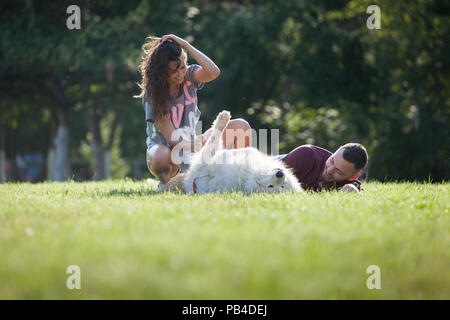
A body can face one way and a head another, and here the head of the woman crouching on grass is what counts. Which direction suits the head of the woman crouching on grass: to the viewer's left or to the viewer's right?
to the viewer's right

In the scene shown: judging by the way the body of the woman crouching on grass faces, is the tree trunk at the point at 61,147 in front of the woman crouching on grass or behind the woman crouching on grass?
behind

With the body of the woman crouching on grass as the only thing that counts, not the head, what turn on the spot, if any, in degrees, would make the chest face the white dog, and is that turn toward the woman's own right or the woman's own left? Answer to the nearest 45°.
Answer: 0° — they already face it

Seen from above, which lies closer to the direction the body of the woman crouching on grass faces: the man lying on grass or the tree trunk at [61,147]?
the man lying on grass

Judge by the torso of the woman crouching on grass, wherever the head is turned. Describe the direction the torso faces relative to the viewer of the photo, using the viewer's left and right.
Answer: facing the viewer and to the right of the viewer

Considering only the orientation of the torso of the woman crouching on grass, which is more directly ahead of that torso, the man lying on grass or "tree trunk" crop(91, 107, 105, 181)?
the man lying on grass

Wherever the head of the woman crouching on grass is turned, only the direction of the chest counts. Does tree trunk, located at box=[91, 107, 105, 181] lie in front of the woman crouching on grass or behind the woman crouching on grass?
behind
